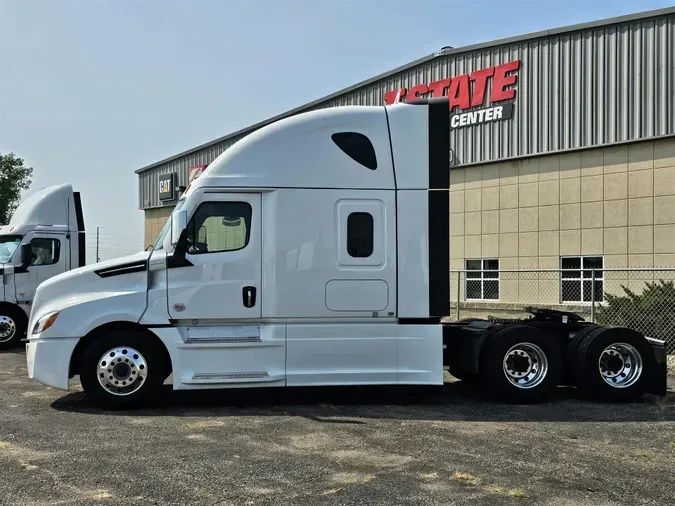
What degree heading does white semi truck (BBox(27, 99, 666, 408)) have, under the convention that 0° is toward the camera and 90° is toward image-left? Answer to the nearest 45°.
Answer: approximately 90°

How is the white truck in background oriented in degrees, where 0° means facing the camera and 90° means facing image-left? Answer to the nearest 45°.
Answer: approximately 45°

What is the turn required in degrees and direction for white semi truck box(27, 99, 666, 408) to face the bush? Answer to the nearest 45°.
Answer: approximately 135° to its right

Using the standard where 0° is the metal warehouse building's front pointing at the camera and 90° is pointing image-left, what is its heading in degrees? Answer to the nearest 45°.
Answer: approximately 45°
